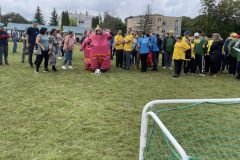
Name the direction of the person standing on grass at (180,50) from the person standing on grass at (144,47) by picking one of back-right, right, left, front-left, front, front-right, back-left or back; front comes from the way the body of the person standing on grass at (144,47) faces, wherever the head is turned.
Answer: back-right

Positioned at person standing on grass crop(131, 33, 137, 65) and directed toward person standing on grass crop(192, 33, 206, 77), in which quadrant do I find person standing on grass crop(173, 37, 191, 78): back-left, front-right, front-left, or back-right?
front-right
